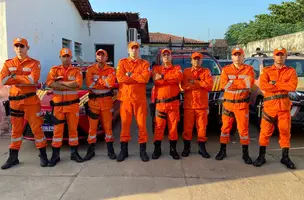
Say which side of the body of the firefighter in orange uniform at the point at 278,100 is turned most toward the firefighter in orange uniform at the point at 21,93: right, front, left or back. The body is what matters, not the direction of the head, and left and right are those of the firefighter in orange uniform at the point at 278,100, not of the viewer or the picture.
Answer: right

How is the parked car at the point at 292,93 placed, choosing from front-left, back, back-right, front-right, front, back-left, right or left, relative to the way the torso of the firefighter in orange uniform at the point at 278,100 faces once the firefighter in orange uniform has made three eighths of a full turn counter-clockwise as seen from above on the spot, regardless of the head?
front-left

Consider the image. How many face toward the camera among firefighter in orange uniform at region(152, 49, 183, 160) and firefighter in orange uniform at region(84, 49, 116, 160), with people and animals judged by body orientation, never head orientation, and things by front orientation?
2

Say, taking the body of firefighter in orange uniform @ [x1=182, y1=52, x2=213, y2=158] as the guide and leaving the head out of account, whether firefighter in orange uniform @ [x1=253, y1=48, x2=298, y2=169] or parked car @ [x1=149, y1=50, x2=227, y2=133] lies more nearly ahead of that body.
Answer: the firefighter in orange uniform

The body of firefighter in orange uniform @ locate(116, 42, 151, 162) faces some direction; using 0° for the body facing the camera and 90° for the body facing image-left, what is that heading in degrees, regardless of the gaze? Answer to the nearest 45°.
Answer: approximately 0°
